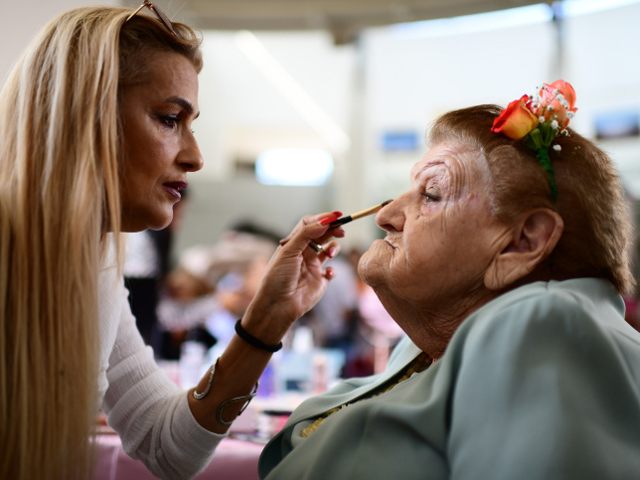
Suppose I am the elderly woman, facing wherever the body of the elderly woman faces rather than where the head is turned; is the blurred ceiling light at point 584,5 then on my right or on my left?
on my right

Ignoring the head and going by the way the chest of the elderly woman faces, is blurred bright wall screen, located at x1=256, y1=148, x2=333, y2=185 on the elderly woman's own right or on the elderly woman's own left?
on the elderly woman's own right

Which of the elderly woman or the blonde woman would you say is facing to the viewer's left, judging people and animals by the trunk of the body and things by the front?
the elderly woman

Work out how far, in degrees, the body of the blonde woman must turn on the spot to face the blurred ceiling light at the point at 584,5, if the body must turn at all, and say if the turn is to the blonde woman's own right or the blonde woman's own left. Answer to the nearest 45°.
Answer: approximately 45° to the blonde woman's own left

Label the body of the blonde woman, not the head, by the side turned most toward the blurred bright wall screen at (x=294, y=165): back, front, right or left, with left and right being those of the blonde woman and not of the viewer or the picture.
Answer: left

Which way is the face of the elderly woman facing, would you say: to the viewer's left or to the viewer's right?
to the viewer's left

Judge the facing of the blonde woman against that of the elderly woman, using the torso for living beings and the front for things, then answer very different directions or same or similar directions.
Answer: very different directions

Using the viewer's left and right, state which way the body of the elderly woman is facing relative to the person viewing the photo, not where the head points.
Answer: facing to the left of the viewer

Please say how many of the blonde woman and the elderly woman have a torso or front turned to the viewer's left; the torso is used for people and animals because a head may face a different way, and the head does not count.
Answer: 1

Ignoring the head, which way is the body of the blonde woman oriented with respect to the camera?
to the viewer's right
